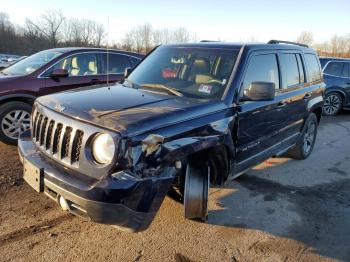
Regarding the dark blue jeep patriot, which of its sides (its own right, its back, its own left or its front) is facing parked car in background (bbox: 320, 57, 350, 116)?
back

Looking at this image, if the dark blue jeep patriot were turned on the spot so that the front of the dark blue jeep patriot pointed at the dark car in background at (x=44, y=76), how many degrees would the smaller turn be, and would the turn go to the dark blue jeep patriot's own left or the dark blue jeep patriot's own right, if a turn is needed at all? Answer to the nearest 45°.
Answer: approximately 90° to the dark blue jeep patriot's own right

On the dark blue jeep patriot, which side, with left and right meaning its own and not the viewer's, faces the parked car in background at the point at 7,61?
right

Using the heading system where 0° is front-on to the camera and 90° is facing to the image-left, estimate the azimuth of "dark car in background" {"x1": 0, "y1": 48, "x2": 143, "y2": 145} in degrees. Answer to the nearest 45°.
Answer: approximately 45°

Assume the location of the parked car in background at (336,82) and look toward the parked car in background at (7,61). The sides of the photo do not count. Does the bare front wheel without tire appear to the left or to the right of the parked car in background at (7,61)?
left
